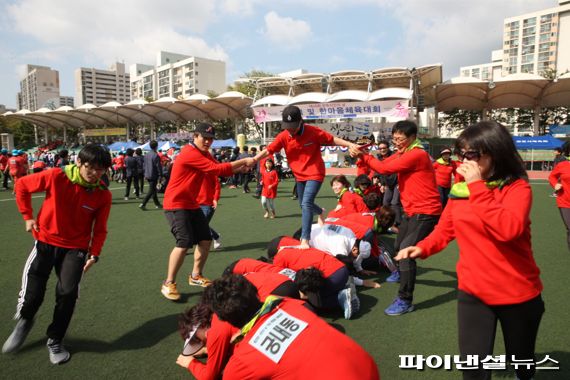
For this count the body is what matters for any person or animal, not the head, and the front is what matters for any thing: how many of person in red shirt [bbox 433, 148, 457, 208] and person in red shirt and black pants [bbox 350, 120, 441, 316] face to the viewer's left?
1

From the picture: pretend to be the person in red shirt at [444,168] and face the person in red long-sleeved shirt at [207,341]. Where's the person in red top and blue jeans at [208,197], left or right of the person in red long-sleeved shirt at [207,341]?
right

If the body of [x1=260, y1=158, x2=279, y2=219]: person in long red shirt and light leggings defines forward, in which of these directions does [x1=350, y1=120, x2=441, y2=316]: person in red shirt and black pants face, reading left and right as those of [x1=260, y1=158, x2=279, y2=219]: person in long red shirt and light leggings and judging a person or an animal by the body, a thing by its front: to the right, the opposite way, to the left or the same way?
to the right

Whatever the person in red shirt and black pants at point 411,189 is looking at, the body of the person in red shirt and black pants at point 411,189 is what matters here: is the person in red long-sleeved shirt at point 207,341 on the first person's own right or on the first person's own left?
on the first person's own left

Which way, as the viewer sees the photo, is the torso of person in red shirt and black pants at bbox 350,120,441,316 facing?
to the viewer's left

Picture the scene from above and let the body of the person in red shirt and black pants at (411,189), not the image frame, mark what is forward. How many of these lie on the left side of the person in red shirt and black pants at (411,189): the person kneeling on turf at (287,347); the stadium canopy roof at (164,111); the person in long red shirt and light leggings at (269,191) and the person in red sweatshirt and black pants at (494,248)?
2
